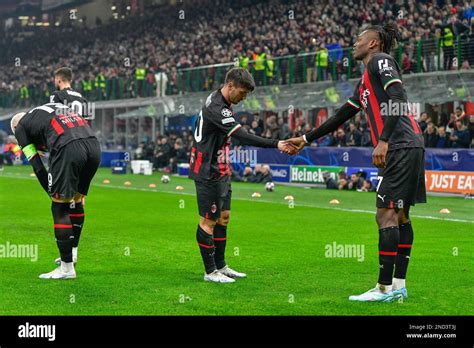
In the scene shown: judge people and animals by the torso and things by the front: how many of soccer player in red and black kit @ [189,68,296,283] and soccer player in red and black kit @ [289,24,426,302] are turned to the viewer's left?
1

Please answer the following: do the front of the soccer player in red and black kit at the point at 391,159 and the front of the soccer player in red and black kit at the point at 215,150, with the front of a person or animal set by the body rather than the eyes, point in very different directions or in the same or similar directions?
very different directions

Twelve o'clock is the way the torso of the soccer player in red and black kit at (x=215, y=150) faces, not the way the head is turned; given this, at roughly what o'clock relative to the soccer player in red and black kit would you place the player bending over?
The player bending over is roughly at 6 o'clock from the soccer player in red and black kit.

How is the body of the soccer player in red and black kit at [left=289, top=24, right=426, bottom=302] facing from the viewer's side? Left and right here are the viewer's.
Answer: facing to the left of the viewer

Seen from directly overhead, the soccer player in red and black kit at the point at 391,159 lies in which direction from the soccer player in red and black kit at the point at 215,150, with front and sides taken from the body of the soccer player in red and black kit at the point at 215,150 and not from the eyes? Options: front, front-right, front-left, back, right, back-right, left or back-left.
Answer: front-right

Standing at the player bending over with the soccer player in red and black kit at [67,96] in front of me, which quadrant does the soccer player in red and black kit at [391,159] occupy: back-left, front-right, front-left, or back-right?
back-right

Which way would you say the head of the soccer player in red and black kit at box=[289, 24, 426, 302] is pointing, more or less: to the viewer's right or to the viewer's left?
to the viewer's left
